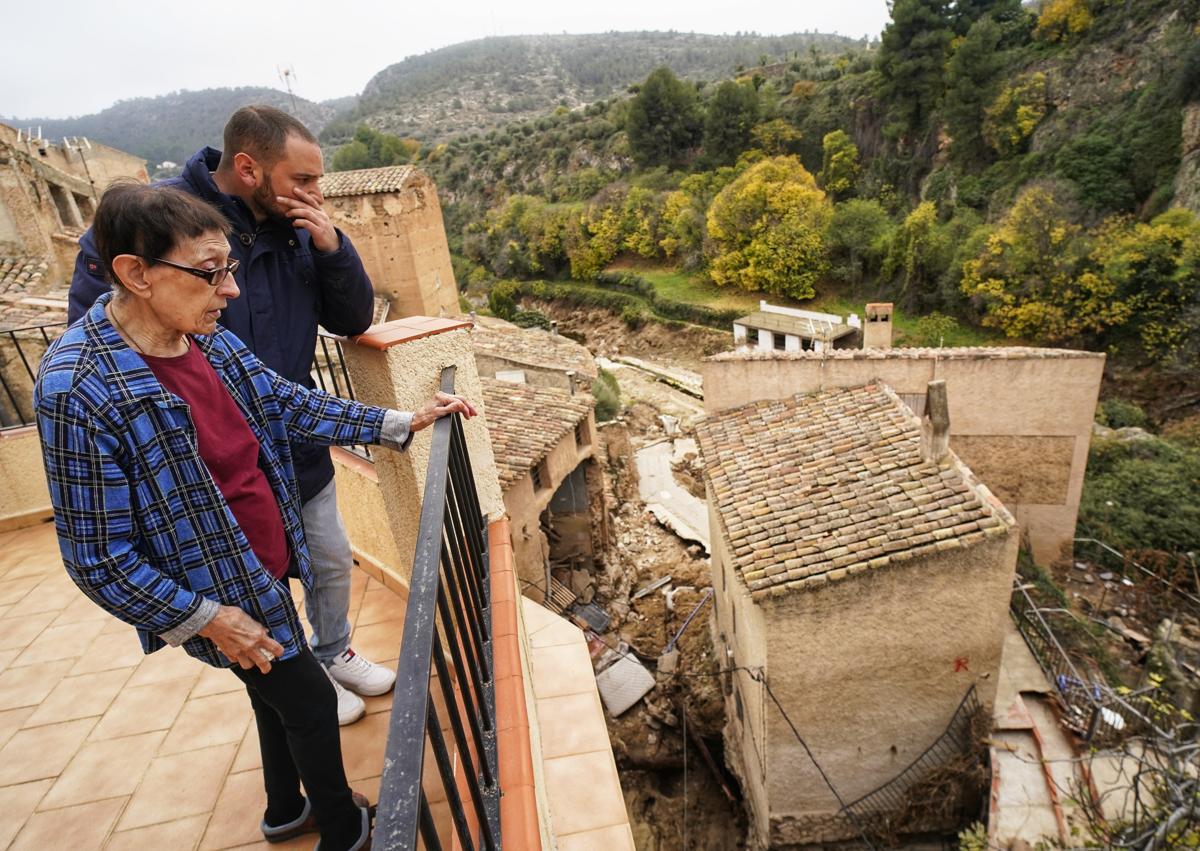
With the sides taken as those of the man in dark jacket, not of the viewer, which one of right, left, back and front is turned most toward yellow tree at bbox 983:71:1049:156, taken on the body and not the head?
left

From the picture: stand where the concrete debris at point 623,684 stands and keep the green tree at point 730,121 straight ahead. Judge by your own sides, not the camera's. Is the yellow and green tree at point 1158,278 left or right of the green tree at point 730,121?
right

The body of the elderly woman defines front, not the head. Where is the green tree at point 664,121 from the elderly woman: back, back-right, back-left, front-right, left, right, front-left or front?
left

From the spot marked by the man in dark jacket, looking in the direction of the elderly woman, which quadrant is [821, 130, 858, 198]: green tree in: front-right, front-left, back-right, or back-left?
back-left

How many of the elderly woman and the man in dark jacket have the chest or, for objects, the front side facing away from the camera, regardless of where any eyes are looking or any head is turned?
0

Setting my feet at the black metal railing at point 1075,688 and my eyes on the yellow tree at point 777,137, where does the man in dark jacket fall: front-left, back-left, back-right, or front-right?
back-left

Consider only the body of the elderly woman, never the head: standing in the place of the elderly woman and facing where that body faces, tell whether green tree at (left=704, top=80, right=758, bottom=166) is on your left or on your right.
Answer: on your left

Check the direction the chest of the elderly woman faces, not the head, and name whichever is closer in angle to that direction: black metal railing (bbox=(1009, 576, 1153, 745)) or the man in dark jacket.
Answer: the black metal railing

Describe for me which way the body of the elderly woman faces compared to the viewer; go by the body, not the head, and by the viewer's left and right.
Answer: facing the viewer and to the right of the viewer

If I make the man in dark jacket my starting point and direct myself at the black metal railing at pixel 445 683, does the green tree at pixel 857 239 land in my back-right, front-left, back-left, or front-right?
back-left

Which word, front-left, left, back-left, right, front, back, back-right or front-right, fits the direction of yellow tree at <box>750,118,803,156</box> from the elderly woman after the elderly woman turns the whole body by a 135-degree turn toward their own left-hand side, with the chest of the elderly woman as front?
front-right

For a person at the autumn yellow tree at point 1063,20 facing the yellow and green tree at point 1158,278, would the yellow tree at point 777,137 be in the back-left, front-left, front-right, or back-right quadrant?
back-right

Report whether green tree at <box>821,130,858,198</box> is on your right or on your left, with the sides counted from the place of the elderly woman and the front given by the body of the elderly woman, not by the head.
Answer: on your left

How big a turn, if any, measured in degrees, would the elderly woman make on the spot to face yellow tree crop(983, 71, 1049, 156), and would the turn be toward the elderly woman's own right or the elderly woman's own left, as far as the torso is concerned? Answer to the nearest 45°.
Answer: approximately 90° to the elderly woman's own left
